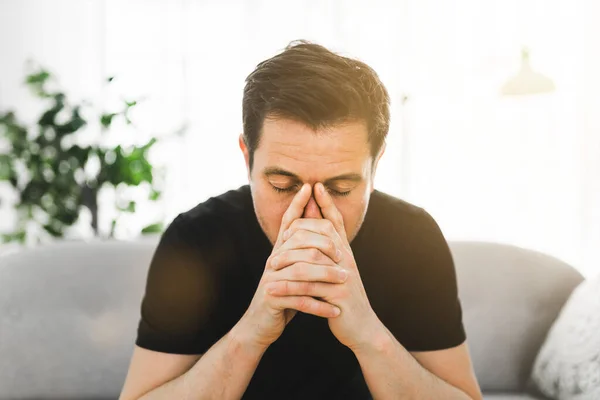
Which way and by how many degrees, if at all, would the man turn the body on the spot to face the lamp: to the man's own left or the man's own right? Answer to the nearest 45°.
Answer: approximately 135° to the man's own left

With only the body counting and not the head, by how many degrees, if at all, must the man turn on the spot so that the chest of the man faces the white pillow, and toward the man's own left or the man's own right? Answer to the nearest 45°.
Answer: approximately 135° to the man's own left

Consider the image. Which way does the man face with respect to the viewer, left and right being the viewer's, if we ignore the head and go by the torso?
facing the viewer

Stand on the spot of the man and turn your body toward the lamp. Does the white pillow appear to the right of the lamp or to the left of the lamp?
right
